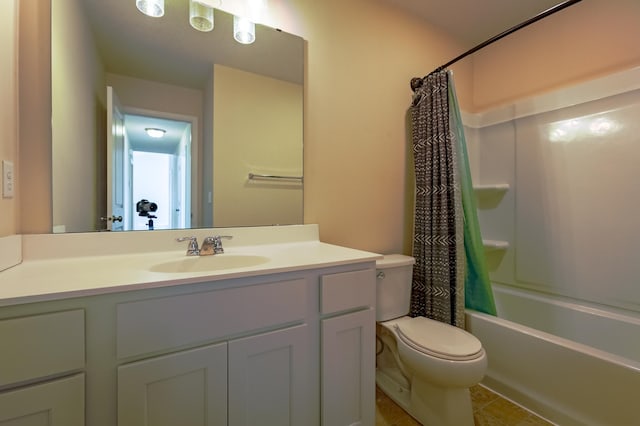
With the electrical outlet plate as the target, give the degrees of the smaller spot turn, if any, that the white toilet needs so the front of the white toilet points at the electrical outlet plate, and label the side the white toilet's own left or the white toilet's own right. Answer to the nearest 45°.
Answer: approximately 90° to the white toilet's own right

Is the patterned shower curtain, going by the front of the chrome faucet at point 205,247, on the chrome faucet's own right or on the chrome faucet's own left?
on the chrome faucet's own left

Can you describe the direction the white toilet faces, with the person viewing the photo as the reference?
facing the viewer and to the right of the viewer

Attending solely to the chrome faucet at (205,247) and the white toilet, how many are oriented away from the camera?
0

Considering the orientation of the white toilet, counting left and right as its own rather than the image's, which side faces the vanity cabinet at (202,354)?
right

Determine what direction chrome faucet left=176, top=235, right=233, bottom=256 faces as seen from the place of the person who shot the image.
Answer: facing the viewer

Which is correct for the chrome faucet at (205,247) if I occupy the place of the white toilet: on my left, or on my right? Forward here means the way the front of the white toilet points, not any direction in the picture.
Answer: on my right

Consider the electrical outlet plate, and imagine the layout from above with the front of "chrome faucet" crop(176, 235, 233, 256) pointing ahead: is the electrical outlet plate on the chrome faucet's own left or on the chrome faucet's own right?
on the chrome faucet's own right

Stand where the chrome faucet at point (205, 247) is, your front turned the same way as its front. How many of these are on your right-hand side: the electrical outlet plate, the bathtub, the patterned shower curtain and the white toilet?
1
